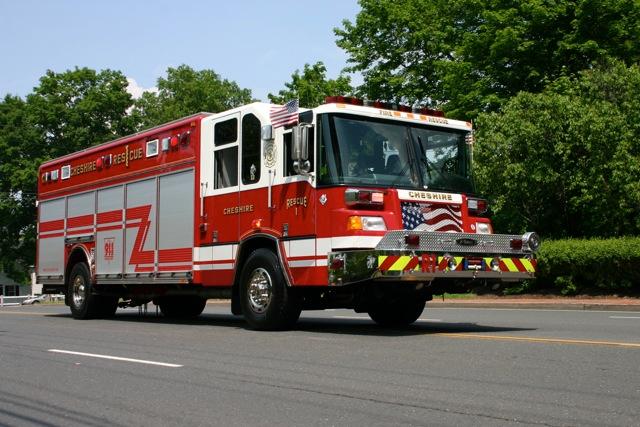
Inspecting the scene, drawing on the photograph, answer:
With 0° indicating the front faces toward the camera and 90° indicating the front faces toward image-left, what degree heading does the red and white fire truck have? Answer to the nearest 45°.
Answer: approximately 315°

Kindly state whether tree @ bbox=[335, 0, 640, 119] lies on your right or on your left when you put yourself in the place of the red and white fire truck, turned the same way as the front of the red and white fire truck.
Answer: on your left

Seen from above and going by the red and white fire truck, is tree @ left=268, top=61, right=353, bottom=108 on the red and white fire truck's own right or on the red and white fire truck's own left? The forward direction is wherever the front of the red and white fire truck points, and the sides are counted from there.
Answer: on the red and white fire truck's own left

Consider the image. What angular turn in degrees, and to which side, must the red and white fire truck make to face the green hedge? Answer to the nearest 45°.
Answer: approximately 90° to its left

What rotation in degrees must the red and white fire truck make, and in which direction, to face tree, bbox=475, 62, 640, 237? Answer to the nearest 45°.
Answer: approximately 90° to its left

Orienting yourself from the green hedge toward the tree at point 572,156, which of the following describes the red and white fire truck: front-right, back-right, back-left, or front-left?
back-left

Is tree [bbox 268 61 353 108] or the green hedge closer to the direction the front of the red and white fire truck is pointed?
the green hedge
